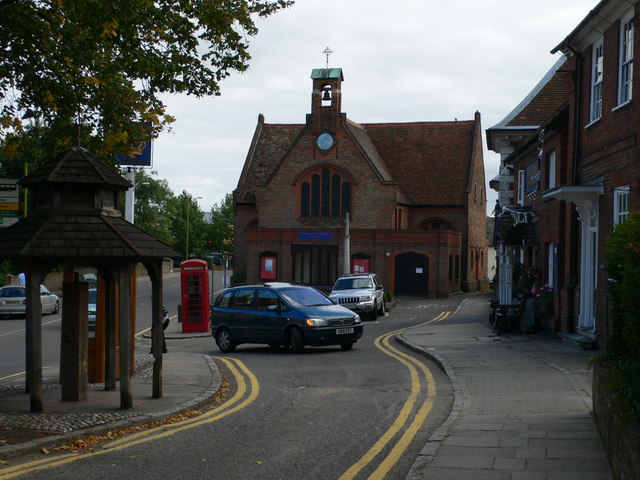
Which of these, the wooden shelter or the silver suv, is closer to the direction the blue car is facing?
the wooden shelter

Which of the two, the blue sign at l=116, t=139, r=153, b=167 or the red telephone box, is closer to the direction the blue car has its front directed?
the blue sign

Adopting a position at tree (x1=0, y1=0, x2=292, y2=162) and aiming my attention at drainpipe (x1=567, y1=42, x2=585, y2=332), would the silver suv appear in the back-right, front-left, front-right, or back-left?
front-left

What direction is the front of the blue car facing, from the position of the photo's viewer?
facing the viewer and to the right of the viewer

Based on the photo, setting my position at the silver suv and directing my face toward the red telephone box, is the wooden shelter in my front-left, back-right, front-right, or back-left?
front-left

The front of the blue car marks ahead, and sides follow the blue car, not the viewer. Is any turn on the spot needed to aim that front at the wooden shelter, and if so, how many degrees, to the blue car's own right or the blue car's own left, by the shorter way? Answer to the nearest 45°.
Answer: approximately 45° to the blue car's own right

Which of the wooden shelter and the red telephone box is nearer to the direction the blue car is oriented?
the wooden shelter

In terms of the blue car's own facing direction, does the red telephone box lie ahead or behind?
behind

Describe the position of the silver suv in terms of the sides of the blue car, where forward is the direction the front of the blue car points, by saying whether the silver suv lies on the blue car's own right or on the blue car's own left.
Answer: on the blue car's own left

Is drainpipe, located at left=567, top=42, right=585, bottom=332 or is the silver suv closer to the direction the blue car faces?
the drainpipe

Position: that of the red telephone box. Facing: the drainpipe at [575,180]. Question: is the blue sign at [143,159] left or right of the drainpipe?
right

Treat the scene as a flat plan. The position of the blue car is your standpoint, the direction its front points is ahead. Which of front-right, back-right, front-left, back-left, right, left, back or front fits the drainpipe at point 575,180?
front-left

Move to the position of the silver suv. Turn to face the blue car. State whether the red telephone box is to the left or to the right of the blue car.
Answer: right
